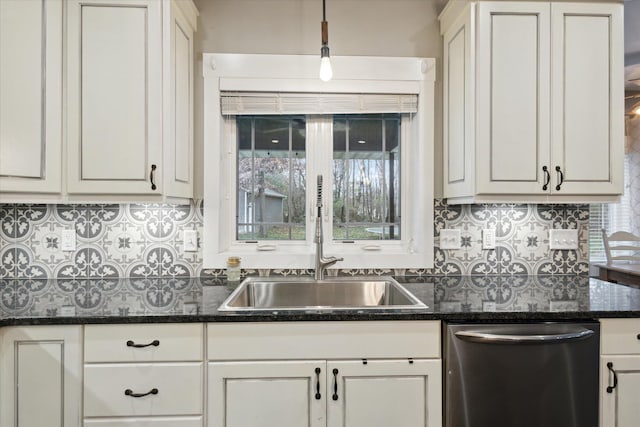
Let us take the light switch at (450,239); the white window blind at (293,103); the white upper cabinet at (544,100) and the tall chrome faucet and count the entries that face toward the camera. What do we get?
4

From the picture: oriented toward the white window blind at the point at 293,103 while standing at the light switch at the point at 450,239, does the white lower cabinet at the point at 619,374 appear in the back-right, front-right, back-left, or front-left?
back-left

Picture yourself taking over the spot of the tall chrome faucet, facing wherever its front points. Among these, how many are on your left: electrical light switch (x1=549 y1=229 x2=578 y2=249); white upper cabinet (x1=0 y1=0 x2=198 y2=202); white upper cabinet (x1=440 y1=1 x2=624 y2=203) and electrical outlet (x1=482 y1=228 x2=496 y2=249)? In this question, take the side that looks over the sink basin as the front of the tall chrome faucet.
3

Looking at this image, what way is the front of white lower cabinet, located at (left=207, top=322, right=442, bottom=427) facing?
toward the camera

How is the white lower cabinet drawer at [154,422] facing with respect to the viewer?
toward the camera

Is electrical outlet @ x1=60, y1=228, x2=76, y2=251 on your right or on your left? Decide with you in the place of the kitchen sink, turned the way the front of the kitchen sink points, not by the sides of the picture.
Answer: on your right

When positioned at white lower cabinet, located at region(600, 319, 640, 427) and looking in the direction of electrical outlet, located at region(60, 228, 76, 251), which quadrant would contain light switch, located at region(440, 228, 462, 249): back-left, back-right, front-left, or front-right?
front-right

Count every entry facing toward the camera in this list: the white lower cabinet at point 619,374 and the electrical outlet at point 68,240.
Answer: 2

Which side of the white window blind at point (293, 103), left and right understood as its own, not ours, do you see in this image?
front

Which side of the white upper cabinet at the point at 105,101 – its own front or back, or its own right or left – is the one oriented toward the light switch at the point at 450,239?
left

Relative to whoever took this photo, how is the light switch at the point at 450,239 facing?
facing the viewer

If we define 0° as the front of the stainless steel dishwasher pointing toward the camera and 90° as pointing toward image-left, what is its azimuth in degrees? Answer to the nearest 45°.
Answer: approximately 0°
